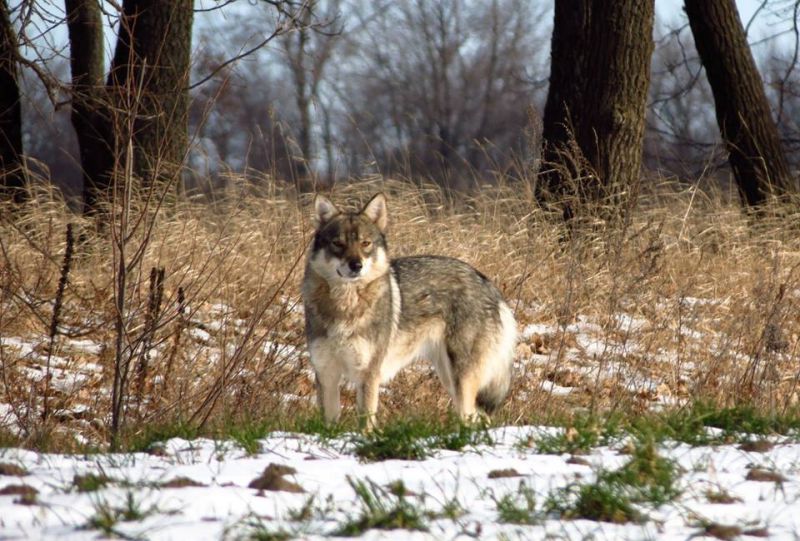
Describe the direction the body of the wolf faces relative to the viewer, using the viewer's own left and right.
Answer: facing the viewer and to the left of the viewer

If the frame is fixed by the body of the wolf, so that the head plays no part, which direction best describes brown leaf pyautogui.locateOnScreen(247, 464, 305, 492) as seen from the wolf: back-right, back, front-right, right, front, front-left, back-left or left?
front-left
